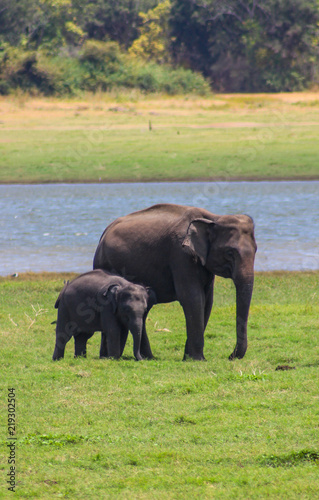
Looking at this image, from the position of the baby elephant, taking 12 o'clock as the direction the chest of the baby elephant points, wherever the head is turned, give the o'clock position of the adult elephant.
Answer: The adult elephant is roughly at 10 o'clock from the baby elephant.

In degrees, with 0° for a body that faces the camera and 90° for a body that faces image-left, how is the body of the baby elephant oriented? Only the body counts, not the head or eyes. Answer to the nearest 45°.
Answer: approximately 315°
